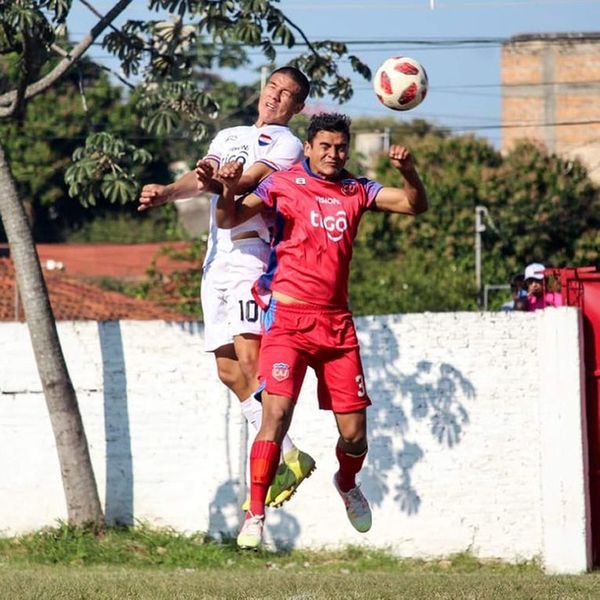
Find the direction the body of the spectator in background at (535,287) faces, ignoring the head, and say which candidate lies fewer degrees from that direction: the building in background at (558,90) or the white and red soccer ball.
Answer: the white and red soccer ball

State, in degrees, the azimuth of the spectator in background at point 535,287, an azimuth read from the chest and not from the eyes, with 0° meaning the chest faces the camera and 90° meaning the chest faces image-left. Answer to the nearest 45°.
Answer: approximately 0°

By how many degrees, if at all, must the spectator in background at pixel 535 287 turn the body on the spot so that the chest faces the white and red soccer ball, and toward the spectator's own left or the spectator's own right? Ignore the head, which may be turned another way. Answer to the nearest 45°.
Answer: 0° — they already face it

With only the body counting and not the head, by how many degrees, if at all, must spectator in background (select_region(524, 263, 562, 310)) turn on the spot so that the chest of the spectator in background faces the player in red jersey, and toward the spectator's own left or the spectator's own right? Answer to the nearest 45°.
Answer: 0° — they already face them

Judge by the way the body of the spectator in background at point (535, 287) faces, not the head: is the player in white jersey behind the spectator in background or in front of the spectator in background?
in front

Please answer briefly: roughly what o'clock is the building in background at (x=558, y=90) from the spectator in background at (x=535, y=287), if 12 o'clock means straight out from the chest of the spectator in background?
The building in background is roughly at 6 o'clock from the spectator in background.

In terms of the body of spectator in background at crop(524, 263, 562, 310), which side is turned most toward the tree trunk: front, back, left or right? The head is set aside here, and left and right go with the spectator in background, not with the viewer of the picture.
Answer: right
